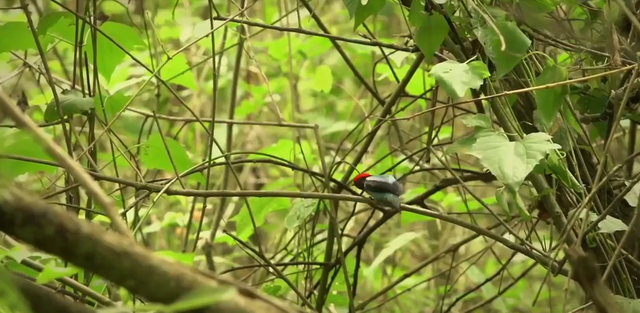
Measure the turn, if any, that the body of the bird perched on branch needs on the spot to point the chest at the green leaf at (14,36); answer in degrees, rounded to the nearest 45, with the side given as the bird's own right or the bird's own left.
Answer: approximately 45° to the bird's own right

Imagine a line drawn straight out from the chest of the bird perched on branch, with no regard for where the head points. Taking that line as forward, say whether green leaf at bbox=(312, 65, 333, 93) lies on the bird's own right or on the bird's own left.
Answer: on the bird's own right

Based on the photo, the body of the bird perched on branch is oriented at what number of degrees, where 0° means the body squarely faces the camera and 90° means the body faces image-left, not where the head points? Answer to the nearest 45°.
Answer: approximately 90°
